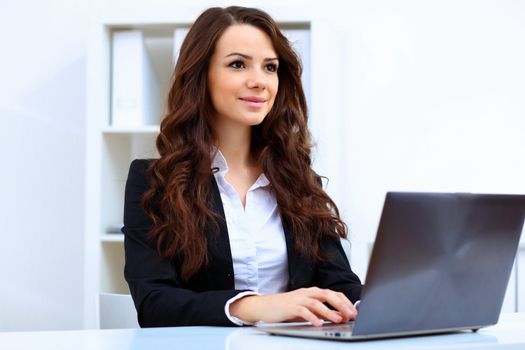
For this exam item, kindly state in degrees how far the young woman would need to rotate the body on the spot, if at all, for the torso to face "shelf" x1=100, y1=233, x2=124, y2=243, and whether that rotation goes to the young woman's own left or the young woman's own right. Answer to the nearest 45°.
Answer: approximately 180°

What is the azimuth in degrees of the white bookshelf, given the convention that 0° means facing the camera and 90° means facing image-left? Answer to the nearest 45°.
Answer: approximately 0°

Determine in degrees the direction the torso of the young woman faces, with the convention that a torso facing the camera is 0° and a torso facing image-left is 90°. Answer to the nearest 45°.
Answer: approximately 315°

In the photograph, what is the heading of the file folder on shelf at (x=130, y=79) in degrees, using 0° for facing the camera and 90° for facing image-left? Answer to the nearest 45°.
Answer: approximately 0°

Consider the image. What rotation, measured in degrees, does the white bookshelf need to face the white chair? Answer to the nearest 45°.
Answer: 0° — it already faces it

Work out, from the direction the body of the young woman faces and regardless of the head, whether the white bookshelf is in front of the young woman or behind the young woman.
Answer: behind
